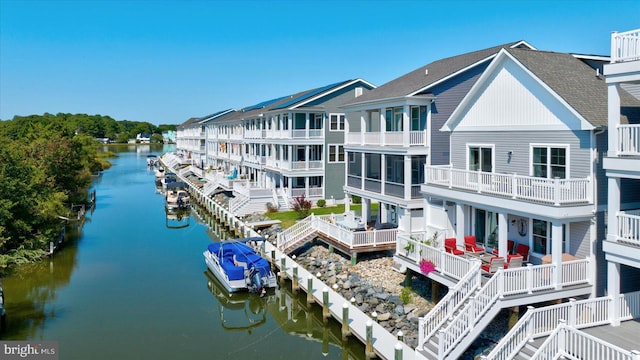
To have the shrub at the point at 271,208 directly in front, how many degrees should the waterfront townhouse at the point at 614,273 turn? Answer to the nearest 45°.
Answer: approximately 90° to its right

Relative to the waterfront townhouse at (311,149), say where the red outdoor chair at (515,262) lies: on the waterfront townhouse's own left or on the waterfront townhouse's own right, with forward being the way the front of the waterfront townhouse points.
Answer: on the waterfront townhouse's own left

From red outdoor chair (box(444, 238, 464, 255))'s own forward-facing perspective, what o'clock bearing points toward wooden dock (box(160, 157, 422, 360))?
The wooden dock is roughly at 4 o'clock from the red outdoor chair.

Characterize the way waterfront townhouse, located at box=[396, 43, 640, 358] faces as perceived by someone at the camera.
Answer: facing the viewer and to the left of the viewer

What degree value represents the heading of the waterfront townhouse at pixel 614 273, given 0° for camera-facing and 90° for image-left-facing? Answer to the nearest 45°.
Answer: approximately 45°

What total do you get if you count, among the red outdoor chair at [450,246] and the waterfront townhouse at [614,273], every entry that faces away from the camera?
0

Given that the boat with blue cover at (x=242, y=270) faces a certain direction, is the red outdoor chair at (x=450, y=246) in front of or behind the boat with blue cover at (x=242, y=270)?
behind

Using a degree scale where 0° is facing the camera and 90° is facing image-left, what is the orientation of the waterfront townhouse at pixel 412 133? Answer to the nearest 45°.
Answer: approximately 45°

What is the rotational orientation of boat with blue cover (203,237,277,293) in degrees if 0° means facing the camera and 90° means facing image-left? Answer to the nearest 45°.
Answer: approximately 135°
